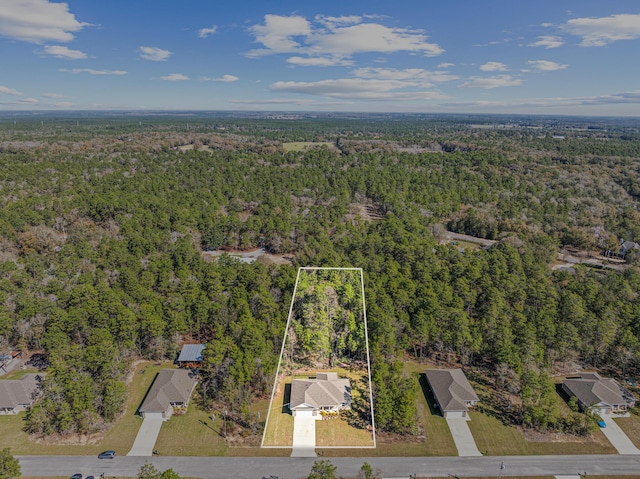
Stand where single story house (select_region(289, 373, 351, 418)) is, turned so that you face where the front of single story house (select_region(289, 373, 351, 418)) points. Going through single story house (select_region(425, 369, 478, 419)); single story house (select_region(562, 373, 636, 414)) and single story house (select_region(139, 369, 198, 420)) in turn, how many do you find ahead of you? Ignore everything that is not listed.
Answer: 0

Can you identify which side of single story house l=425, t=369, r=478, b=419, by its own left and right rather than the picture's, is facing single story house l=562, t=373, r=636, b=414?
left

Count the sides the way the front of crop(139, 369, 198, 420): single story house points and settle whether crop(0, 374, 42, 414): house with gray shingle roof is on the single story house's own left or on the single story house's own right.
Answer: on the single story house's own right

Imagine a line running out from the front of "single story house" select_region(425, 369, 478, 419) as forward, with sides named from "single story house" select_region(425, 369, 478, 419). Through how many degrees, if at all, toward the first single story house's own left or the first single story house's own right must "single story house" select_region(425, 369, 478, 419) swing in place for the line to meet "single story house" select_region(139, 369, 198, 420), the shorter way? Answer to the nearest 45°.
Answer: approximately 90° to the first single story house's own right

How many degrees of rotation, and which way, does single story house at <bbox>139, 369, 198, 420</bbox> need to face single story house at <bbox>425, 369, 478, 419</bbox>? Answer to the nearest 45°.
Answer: approximately 90° to its left

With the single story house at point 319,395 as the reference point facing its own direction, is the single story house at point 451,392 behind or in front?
behind

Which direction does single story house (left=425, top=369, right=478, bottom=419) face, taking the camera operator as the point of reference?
facing the viewer

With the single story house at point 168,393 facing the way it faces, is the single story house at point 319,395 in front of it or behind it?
in front

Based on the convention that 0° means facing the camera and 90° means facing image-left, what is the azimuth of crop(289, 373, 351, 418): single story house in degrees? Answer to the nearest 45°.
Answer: approximately 0°

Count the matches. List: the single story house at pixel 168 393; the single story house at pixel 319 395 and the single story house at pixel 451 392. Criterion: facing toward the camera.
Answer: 3

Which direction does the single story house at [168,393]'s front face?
toward the camera

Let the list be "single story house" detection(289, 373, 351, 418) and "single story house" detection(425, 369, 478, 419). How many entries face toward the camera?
2

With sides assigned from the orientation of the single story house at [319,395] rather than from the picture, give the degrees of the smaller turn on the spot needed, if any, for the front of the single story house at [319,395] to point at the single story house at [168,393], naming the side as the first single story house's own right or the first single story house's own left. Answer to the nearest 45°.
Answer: approximately 135° to the first single story house's own right

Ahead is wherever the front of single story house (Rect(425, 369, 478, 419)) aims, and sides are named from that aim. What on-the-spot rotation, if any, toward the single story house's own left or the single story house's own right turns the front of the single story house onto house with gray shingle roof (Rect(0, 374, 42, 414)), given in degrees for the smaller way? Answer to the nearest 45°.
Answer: approximately 90° to the single story house's own right

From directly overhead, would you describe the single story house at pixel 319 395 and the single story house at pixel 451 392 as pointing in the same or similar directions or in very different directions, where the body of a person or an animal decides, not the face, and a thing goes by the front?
same or similar directions

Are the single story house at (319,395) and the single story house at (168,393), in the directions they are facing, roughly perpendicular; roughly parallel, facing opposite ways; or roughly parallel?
roughly parallel

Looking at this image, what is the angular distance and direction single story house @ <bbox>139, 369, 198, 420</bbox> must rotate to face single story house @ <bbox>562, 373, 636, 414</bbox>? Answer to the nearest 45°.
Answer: approximately 90° to its left
